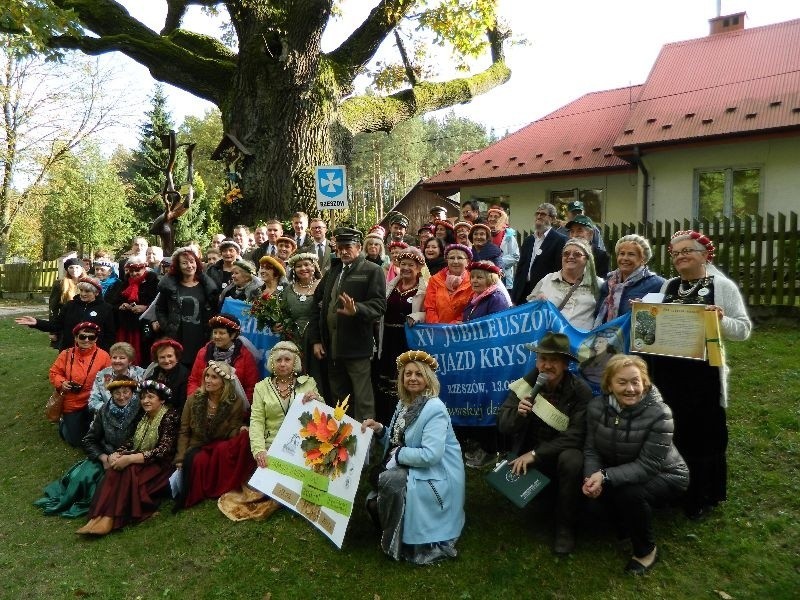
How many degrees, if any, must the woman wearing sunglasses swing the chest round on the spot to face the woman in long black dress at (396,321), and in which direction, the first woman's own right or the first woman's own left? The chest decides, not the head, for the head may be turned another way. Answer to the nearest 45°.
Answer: approximately 45° to the first woman's own left

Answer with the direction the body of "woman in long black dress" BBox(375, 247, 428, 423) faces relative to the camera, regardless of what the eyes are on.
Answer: toward the camera

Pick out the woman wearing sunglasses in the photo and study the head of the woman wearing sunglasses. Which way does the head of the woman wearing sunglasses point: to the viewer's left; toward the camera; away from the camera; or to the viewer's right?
toward the camera

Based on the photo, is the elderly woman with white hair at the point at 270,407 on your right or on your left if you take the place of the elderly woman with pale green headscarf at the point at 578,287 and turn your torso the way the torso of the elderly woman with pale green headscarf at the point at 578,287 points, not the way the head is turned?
on your right

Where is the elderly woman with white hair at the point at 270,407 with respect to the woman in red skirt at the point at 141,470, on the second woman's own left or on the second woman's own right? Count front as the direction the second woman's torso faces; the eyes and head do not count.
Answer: on the second woman's own left

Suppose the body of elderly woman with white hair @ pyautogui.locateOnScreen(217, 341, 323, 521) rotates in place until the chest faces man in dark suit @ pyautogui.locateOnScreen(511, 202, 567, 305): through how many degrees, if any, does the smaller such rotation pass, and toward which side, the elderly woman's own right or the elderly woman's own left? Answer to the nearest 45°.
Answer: approximately 90° to the elderly woman's own left

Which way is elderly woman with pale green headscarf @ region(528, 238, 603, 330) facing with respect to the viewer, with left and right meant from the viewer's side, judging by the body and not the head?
facing the viewer

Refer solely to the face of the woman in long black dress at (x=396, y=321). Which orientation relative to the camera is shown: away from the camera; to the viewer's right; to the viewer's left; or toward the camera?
toward the camera

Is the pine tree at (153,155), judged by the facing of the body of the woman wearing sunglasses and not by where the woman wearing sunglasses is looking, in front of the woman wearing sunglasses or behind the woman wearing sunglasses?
behind

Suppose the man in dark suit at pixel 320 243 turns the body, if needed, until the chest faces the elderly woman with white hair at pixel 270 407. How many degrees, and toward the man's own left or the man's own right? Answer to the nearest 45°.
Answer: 0° — they already face them

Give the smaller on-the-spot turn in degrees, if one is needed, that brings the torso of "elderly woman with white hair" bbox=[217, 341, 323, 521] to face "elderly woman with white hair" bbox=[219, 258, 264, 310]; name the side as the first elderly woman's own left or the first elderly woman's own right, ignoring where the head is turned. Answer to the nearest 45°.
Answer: approximately 180°

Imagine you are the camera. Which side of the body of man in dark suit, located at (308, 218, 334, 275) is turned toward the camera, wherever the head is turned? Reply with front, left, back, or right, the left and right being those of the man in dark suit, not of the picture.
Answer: front

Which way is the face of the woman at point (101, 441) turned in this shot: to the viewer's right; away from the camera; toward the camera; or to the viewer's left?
toward the camera

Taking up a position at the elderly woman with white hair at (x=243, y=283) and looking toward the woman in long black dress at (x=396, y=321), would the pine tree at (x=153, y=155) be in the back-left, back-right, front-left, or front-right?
back-left

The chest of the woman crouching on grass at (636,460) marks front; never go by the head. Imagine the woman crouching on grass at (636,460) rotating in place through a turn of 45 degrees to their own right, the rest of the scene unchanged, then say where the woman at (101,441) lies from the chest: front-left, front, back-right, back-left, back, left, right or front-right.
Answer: front

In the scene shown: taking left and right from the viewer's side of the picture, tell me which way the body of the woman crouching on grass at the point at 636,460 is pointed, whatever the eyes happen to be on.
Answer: facing the viewer and to the left of the viewer

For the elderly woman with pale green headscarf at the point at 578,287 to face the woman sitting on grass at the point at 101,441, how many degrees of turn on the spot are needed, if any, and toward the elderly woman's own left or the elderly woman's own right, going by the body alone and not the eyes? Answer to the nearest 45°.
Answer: approximately 90° to the elderly woman's own right

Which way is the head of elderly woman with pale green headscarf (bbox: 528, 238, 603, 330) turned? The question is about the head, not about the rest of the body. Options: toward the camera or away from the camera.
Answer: toward the camera

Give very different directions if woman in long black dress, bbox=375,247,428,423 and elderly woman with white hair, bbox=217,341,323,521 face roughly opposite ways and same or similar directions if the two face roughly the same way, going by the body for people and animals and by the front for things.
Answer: same or similar directions
